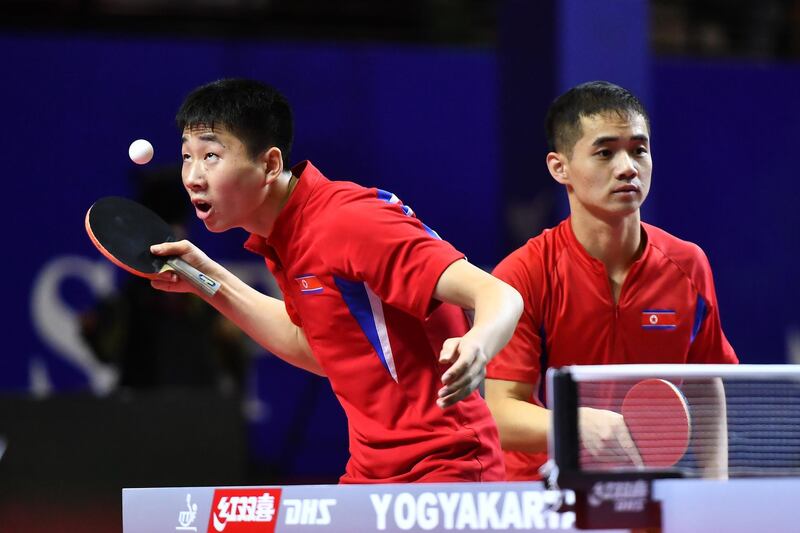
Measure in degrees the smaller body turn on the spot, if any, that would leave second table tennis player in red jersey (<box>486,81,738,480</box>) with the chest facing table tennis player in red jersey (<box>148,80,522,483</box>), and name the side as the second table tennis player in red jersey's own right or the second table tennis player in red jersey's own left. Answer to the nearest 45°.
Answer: approximately 45° to the second table tennis player in red jersey's own right

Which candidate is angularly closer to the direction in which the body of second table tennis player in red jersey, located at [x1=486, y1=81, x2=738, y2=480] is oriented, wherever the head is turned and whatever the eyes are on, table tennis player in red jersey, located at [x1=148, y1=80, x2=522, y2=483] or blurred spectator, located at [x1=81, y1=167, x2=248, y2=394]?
the table tennis player in red jersey

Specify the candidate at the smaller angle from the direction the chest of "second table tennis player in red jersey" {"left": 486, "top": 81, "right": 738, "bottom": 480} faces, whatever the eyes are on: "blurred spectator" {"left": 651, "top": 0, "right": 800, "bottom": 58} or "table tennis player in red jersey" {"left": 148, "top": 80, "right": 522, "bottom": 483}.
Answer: the table tennis player in red jersey

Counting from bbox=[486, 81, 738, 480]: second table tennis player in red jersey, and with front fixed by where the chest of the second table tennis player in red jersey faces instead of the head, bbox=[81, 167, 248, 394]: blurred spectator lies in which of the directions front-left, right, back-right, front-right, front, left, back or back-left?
back-right

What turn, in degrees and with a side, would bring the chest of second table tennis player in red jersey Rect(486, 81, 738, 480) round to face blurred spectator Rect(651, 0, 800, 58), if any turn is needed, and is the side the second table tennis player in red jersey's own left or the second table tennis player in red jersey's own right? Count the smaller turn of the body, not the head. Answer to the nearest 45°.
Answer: approximately 180°

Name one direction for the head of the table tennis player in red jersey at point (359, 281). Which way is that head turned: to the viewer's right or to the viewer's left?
to the viewer's left

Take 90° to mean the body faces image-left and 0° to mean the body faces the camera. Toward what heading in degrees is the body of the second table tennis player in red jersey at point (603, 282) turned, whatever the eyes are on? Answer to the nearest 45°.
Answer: approximately 0°
